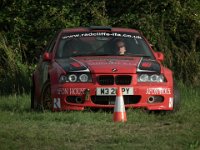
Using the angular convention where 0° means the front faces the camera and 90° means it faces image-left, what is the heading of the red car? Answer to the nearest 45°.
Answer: approximately 0°
